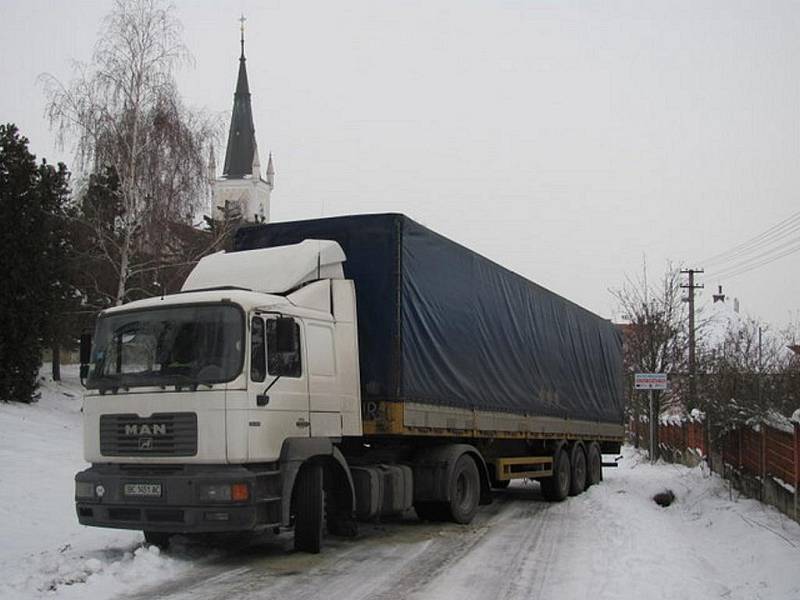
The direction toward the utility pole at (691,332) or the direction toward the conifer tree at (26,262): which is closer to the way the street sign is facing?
the conifer tree

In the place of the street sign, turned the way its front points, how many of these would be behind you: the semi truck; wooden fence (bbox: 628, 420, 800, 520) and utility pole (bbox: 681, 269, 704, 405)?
1

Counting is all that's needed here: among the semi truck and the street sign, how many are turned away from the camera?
0

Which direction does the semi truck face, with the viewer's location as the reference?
facing the viewer and to the left of the viewer

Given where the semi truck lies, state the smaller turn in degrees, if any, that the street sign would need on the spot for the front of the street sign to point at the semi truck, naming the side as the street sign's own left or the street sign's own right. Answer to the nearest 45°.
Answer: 0° — it already faces it

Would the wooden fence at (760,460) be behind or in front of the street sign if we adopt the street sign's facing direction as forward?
in front

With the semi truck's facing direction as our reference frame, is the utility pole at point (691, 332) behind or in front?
behind

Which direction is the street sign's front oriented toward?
toward the camera
